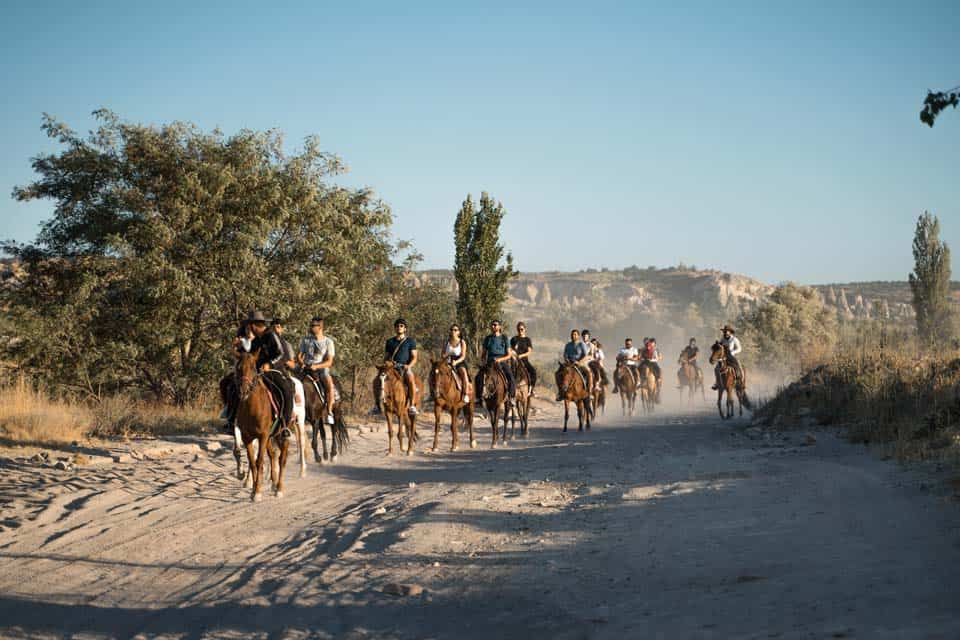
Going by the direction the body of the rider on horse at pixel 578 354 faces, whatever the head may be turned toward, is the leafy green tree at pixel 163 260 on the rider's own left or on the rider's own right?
on the rider's own right

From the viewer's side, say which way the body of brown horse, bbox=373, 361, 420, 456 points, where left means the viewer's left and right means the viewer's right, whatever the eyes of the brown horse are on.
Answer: facing the viewer and to the left of the viewer

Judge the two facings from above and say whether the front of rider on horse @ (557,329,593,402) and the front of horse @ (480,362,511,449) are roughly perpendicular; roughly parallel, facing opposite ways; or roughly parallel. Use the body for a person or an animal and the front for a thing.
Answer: roughly parallel

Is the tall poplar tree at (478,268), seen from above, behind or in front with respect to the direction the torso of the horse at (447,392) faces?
behind

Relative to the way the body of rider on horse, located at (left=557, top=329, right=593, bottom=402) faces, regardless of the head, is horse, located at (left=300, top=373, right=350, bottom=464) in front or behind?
in front

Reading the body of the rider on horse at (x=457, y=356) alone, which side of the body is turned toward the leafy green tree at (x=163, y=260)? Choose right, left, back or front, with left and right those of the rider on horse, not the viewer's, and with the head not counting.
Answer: right

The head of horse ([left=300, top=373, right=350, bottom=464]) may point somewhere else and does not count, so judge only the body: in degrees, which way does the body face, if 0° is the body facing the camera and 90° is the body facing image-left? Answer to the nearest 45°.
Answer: approximately 45°

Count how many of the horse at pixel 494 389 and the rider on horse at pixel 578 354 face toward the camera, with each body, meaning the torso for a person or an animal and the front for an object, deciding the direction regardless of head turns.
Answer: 2

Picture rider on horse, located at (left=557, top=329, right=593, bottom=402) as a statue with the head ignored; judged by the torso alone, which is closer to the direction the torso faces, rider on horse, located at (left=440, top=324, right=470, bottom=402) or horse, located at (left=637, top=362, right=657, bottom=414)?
the rider on horse

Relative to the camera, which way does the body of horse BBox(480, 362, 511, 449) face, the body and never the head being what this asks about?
toward the camera

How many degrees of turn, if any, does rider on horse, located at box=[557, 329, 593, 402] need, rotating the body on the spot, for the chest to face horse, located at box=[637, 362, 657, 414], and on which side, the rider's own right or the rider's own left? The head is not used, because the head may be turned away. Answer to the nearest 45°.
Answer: approximately 180°

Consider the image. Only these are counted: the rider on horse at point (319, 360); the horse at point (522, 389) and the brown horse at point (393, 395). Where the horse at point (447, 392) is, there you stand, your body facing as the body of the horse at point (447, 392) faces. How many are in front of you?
2
